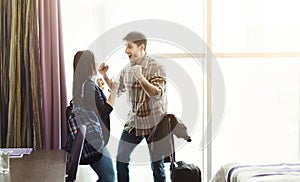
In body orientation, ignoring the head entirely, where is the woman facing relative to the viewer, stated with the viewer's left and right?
facing away from the viewer and to the right of the viewer

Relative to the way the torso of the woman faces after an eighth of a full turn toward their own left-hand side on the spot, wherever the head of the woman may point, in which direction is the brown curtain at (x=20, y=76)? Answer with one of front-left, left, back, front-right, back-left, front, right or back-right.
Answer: left

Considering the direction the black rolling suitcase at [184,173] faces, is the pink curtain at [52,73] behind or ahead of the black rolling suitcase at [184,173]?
behind

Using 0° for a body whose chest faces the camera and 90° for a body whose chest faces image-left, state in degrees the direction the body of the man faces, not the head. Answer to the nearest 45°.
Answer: approximately 45°

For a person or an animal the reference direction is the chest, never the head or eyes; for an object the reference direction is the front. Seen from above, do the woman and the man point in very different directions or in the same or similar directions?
very different directions

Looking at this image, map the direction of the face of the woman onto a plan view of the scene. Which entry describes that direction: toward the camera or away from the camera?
away from the camera

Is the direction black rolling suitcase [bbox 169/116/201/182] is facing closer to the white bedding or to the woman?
the white bedding

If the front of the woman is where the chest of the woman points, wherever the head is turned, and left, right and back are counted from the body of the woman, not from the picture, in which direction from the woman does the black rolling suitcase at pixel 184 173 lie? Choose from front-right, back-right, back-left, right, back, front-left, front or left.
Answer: front-right
